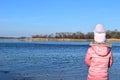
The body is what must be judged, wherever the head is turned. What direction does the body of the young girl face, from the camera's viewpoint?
away from the camera
